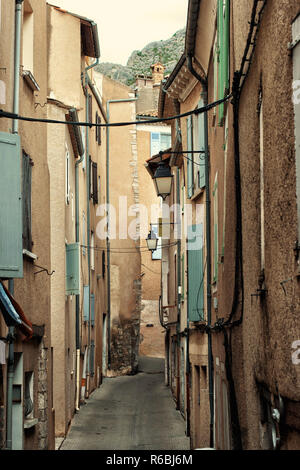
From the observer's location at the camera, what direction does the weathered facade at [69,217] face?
facing to the right of the viewer

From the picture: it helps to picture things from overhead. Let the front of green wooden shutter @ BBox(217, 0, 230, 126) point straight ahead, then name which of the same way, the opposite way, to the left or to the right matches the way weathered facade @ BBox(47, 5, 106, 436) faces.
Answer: the opposite way

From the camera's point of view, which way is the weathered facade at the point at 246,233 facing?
to the viewer's left

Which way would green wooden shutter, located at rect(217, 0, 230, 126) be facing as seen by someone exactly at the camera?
facing to the left of the viewer

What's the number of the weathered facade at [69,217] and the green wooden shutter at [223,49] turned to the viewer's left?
1

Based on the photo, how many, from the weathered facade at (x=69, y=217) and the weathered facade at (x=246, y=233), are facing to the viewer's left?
1

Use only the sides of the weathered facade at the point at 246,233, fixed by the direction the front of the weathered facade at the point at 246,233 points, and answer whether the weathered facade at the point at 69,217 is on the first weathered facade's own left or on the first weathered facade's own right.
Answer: on the first weathered facade's own right

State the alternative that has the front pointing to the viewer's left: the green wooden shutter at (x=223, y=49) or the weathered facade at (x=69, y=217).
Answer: the green wooden shutter

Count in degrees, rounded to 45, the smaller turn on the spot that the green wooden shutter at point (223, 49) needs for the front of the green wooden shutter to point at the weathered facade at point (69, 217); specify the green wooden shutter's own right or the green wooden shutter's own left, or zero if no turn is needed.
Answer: approximately 45° to the green wooden shutter's own right
